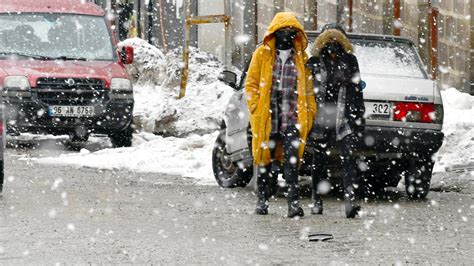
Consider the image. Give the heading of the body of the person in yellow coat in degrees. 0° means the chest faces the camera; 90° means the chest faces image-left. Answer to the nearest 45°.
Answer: approximately 0°

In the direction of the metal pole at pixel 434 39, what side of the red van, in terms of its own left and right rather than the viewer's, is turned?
left

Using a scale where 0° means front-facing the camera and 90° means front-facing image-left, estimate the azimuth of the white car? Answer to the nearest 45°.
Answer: approximately 135°

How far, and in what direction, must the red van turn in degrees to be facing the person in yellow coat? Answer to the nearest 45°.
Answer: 0° — it already faces them

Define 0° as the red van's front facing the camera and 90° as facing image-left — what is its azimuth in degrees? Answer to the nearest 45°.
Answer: approximately 0°

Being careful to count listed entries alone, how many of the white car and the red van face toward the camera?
1

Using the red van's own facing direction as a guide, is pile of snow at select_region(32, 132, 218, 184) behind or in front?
in front
